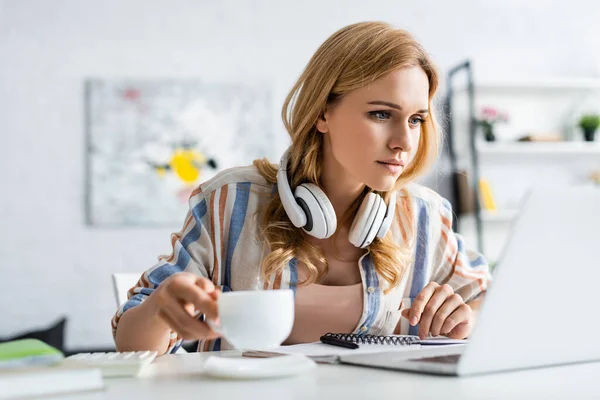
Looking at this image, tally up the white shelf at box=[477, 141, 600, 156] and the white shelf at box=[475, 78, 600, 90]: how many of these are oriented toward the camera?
2

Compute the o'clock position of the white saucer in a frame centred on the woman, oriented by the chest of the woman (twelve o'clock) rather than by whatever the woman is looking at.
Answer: The white saucer is roughly at 2 o'clock from the woman.

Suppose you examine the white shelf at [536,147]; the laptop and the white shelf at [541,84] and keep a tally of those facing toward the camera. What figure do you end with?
2

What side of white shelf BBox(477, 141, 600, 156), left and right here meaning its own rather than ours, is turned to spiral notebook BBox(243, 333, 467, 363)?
front

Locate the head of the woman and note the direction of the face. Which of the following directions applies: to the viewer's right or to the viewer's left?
to the viewer's right

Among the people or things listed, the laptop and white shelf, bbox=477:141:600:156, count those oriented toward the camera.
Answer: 1

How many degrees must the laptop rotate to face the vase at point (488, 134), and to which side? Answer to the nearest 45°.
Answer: approximately 45° to its right

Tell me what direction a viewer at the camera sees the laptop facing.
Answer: facing away from the viewer and to the left of the viewer

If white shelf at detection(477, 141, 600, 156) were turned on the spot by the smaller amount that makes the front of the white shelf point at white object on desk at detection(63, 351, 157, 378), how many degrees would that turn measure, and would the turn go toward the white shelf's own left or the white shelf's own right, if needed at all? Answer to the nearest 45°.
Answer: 0° — it already faces it

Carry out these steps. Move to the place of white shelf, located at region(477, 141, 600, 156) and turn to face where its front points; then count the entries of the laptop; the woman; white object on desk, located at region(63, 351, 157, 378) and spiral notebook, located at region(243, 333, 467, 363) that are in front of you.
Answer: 4
